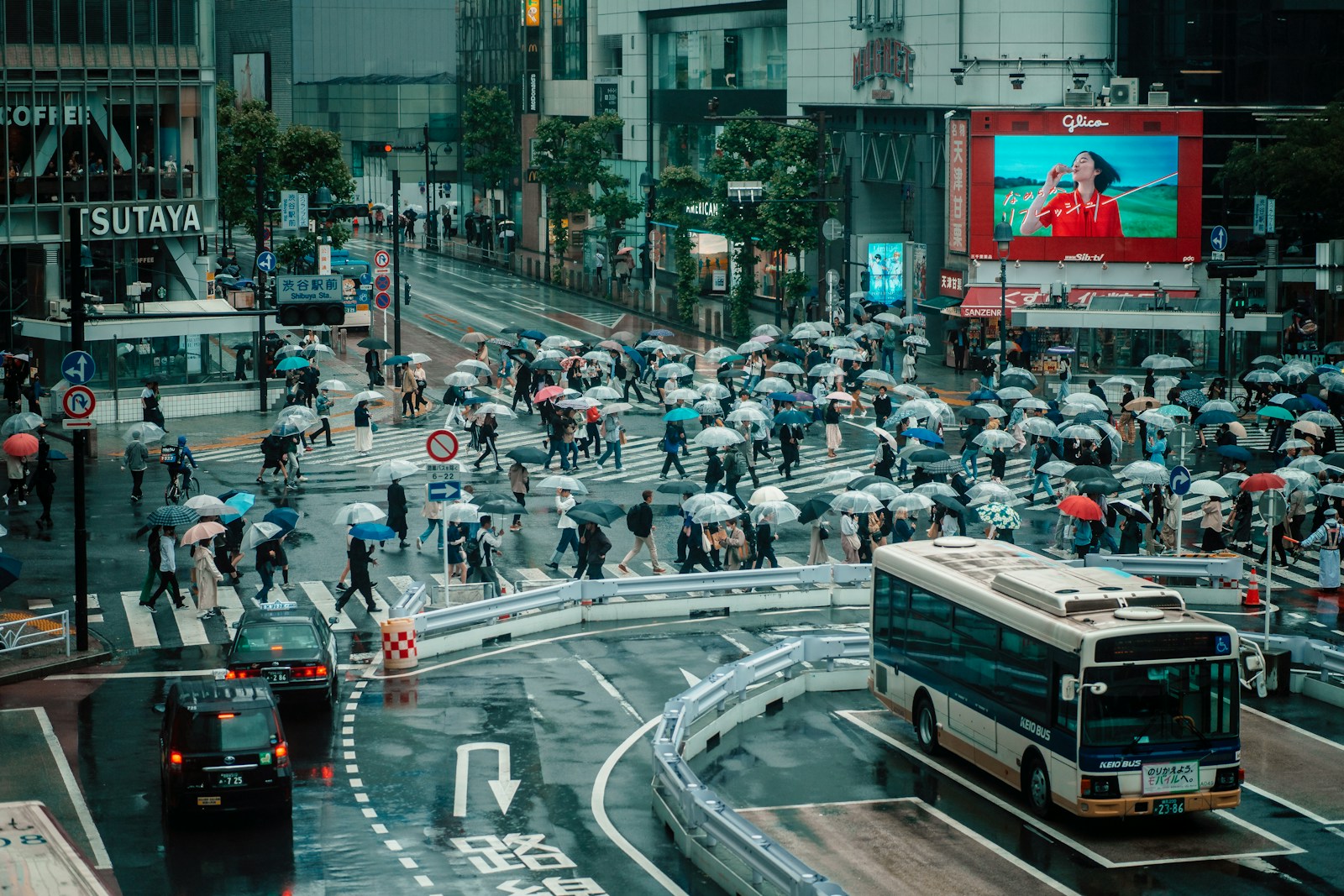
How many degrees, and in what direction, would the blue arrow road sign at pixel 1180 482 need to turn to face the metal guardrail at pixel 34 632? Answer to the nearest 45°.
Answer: approximately 45° to its right

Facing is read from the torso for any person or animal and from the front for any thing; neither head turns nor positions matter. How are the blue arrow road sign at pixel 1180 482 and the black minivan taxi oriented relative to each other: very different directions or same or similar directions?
very different directions

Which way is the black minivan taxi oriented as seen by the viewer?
away from the camera

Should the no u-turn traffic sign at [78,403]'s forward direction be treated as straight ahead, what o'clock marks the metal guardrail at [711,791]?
The metal guardrail is roughly at 11 o'clock from the no u-turn traffic sign.
